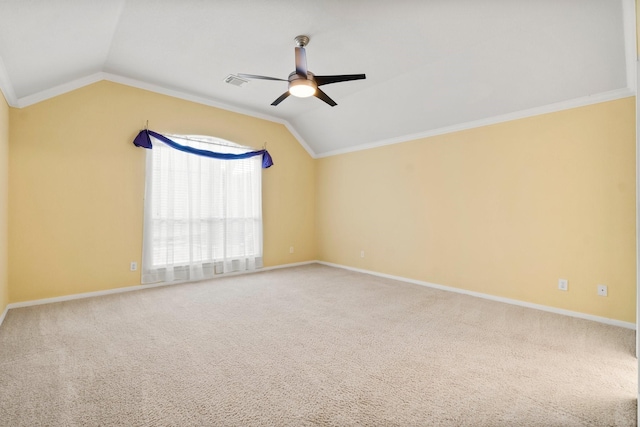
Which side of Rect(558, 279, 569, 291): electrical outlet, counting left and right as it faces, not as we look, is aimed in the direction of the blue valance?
right

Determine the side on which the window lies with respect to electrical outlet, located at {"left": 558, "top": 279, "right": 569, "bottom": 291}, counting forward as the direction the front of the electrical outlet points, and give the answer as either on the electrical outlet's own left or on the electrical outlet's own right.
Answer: on the electrical outlet's own right

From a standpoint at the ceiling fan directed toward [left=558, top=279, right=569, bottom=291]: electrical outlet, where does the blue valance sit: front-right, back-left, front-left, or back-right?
back-left

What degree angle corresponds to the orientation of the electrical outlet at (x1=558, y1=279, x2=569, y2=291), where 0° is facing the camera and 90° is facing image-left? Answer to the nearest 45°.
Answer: approximately 0°
